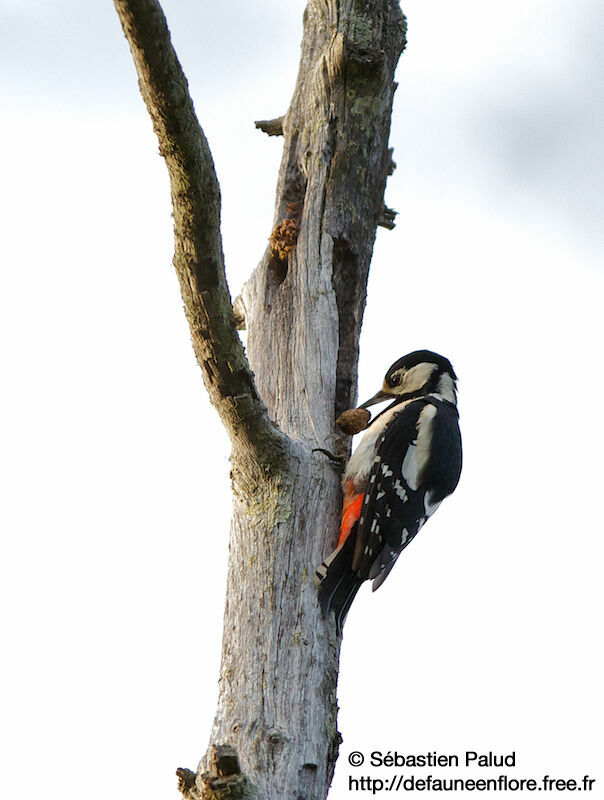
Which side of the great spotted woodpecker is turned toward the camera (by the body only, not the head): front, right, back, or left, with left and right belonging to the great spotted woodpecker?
left
